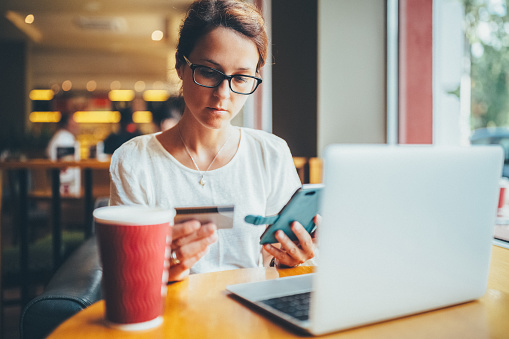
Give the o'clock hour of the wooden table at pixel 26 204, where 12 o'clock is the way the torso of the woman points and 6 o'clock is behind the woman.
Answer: The wooden table is roughly at 5 o'clock from the woman.

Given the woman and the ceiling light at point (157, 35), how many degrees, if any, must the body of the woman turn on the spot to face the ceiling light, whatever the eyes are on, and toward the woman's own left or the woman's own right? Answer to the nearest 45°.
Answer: approximately 180°

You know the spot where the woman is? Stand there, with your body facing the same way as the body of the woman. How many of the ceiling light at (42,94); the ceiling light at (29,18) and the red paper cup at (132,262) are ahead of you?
1

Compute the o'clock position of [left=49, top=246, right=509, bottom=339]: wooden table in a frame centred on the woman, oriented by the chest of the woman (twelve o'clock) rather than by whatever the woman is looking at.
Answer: The wooden table is roughly at 12 o'clock from the woman.

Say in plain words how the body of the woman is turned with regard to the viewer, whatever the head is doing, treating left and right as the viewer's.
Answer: facing the viewer

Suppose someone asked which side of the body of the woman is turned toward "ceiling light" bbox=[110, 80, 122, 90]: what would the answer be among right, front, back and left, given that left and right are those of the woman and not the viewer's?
back

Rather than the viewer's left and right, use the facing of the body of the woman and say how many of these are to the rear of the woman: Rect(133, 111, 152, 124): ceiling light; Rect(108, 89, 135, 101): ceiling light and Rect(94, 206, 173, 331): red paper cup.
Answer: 2

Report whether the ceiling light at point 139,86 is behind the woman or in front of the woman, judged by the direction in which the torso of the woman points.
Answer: behind

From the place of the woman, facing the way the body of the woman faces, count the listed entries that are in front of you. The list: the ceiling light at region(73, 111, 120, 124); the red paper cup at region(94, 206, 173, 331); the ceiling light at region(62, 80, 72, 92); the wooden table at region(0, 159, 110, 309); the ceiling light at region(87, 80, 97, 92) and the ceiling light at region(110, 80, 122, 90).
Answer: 1

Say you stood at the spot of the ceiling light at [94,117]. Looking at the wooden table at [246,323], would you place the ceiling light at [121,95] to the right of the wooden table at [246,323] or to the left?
left

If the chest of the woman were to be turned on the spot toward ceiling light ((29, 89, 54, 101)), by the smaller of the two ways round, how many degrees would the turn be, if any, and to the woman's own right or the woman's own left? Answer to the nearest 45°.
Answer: approximately 180°

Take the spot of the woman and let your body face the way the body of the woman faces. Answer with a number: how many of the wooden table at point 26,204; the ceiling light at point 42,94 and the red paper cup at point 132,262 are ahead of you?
1

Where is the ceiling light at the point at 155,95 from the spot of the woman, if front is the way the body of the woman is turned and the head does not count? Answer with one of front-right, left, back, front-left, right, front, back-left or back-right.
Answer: back

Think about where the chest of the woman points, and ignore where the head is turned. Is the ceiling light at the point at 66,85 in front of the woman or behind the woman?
behind

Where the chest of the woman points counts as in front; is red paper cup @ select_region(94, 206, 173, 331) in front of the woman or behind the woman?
in front
